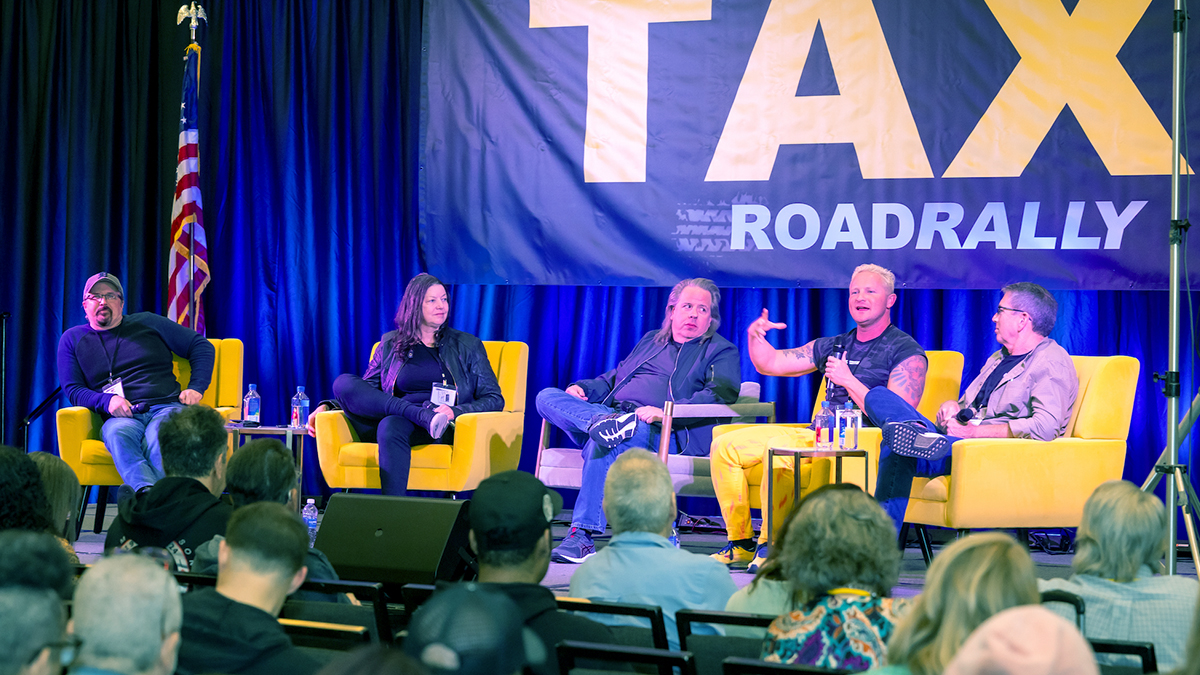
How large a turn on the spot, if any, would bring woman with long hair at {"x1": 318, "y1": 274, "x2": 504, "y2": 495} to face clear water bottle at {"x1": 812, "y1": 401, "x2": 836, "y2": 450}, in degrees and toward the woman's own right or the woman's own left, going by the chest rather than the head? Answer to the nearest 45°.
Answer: approximately 45° to the woman's own left

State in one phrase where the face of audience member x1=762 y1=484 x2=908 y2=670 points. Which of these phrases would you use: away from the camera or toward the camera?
away from the camera

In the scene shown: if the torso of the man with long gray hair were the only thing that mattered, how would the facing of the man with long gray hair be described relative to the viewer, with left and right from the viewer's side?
facing the viewer and to the left of the viewer

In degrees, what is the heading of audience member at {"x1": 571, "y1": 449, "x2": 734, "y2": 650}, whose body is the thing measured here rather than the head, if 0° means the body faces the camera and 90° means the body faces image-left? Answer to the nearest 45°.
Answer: approximately 180°

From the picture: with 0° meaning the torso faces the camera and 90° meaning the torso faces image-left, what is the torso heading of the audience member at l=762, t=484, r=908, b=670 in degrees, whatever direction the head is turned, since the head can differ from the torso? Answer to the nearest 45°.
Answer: approximately 180°

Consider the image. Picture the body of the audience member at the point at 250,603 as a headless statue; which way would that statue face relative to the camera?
away from the camera

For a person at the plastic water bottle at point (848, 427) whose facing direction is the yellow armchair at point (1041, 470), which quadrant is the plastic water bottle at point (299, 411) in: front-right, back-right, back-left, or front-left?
back-left

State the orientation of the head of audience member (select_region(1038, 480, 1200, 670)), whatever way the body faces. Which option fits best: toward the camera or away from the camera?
away from the camera

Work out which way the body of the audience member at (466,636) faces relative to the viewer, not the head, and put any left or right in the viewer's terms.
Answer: facing away from the viewer and to the right of the viewer

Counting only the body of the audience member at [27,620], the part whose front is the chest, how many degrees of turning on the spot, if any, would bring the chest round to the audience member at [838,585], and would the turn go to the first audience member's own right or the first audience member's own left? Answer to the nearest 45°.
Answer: approximately 45° to the first audience member's own right

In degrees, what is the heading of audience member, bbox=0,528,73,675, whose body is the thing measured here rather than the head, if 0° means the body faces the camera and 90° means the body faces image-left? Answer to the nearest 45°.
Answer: approximately 225°

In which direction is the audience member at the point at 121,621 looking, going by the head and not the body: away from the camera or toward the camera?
away from the camera

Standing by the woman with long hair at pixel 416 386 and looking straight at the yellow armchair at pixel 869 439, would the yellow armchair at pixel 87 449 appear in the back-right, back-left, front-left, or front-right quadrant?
back-right

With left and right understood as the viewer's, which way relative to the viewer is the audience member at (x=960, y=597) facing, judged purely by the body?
facing away from the viewer and to the right of the viewer

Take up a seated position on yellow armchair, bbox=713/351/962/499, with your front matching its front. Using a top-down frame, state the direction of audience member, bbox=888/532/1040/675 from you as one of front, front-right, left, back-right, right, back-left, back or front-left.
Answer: front-left

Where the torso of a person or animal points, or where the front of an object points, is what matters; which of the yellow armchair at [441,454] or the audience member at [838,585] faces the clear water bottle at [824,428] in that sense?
the audience member

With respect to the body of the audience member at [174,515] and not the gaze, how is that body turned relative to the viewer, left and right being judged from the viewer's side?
facing away from the viewer and to the right of the viewer
